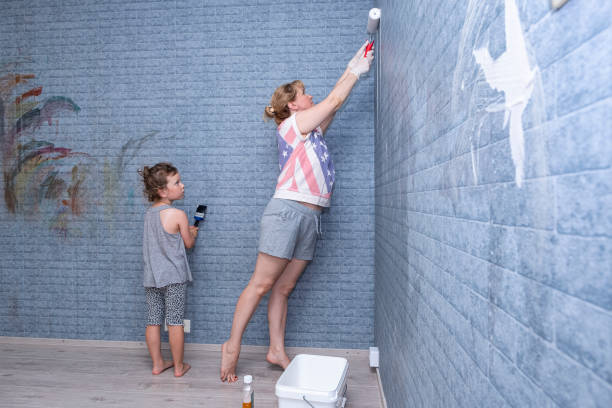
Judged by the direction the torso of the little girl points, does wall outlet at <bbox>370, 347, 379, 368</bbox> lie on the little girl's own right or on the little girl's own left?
on the little girl's own right

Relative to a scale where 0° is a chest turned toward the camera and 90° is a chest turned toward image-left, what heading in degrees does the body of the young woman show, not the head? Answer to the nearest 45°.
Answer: approximately 270°

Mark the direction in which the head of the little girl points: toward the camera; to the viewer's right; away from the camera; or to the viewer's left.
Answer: to the viewer's right

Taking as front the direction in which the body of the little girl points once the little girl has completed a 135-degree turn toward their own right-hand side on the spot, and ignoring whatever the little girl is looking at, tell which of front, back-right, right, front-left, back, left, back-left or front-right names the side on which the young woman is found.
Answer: front-left

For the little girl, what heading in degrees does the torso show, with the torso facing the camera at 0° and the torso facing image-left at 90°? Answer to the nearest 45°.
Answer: approximately 225°

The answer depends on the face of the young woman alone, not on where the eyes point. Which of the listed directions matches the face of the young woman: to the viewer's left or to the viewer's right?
to the viewer's right
